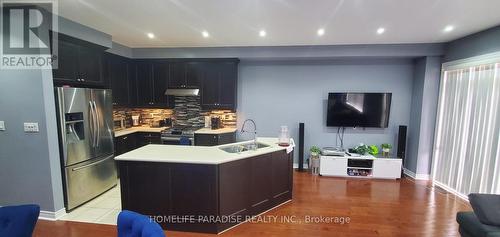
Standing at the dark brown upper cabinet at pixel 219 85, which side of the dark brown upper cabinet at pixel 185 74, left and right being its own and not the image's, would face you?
left

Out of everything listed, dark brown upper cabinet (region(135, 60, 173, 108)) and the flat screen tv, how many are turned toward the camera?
2

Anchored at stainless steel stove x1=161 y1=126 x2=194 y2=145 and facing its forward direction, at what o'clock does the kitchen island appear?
The kitchen island is roughly at 12 o'clock from the stainless steel stove.

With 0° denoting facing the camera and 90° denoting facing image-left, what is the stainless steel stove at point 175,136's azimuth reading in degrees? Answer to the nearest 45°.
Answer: approximately 0°

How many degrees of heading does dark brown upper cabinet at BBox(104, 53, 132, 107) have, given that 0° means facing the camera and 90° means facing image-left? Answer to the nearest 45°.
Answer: approximately 315°

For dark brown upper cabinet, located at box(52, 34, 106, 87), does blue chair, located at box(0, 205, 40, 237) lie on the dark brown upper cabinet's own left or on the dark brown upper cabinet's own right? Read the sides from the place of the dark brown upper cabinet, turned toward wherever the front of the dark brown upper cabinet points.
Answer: on the dark brown upper cabinet's own right
